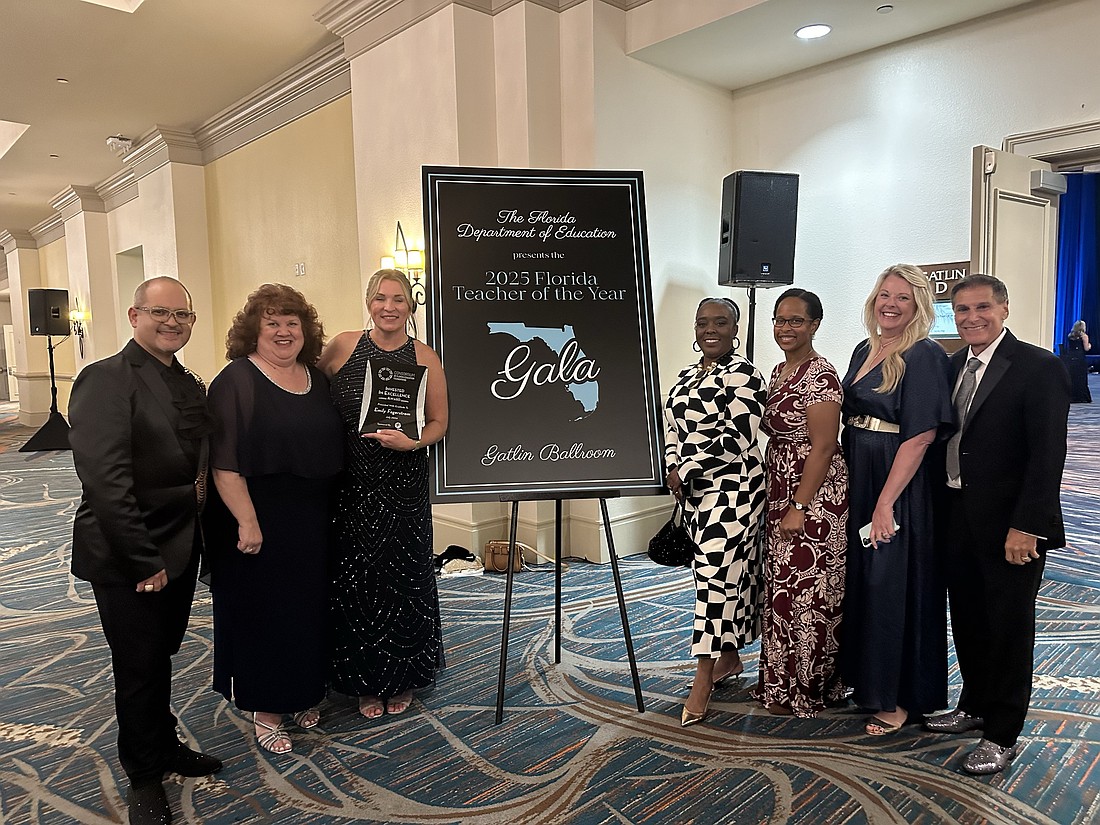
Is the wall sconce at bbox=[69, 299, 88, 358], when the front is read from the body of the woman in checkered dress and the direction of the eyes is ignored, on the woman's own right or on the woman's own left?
on the woman's own right

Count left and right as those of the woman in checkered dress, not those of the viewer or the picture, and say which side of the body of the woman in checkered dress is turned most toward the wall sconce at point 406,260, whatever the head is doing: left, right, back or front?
right

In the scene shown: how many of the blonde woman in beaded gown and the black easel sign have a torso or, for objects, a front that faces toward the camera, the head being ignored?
2

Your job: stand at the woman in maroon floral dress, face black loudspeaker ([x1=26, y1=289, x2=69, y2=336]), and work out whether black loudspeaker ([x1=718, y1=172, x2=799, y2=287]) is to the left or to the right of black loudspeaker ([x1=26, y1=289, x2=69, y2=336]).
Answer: right

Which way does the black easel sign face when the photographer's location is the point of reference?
facing the viewer

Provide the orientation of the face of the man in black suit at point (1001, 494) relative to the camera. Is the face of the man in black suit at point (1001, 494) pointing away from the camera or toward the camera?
toward the camera

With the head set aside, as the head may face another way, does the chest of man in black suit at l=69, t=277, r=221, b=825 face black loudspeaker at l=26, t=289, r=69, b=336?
no

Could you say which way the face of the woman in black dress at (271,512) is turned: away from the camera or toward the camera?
toward the camera

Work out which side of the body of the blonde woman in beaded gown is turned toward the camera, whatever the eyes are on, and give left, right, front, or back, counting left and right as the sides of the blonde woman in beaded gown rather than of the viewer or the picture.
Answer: front

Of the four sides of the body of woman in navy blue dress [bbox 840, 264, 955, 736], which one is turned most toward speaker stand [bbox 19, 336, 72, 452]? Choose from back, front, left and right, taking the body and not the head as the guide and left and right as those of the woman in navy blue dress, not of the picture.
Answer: right

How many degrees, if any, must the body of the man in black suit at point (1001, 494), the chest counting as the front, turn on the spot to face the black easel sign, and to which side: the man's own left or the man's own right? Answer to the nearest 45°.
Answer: approximately 45° to the man's own right

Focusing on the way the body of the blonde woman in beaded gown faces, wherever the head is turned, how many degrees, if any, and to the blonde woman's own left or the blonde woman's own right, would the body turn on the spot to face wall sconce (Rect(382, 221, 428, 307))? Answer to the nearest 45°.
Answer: approximately 180°

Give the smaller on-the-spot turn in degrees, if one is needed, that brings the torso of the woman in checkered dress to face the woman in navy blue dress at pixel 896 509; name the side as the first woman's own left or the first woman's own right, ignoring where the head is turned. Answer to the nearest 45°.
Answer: approximately 135° to the first woman's own left

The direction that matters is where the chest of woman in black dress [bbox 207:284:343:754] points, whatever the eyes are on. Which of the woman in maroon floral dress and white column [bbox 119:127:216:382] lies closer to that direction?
the woman in maroon floral dress

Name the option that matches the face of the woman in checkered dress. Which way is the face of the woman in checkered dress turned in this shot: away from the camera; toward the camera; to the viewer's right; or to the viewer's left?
toward the camera

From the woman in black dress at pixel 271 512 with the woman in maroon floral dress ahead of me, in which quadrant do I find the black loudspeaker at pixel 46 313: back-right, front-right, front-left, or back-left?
back-left

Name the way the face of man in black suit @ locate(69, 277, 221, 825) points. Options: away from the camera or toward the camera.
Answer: toward the camera

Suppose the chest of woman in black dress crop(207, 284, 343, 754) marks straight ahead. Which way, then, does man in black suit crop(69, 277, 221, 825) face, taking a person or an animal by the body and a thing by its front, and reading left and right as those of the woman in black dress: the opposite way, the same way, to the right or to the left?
the same way

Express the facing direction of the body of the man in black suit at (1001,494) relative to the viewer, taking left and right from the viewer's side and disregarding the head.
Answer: facing the viewer and to the left of the viewer
